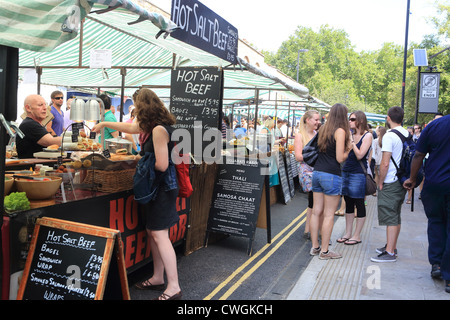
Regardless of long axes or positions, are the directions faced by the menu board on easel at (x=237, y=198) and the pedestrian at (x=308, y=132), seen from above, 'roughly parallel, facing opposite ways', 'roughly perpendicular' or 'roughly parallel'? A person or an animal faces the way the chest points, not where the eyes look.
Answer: roughly perpendicular

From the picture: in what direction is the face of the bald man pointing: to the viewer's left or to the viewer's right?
to the viewer's right

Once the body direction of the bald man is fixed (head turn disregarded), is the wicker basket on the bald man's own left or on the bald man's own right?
on the bald man's own right

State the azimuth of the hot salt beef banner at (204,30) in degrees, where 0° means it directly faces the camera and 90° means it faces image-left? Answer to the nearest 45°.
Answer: approximately 315°

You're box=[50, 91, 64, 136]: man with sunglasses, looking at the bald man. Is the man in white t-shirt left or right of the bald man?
left

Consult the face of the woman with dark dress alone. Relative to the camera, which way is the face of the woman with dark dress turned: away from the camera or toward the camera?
away from the camera
